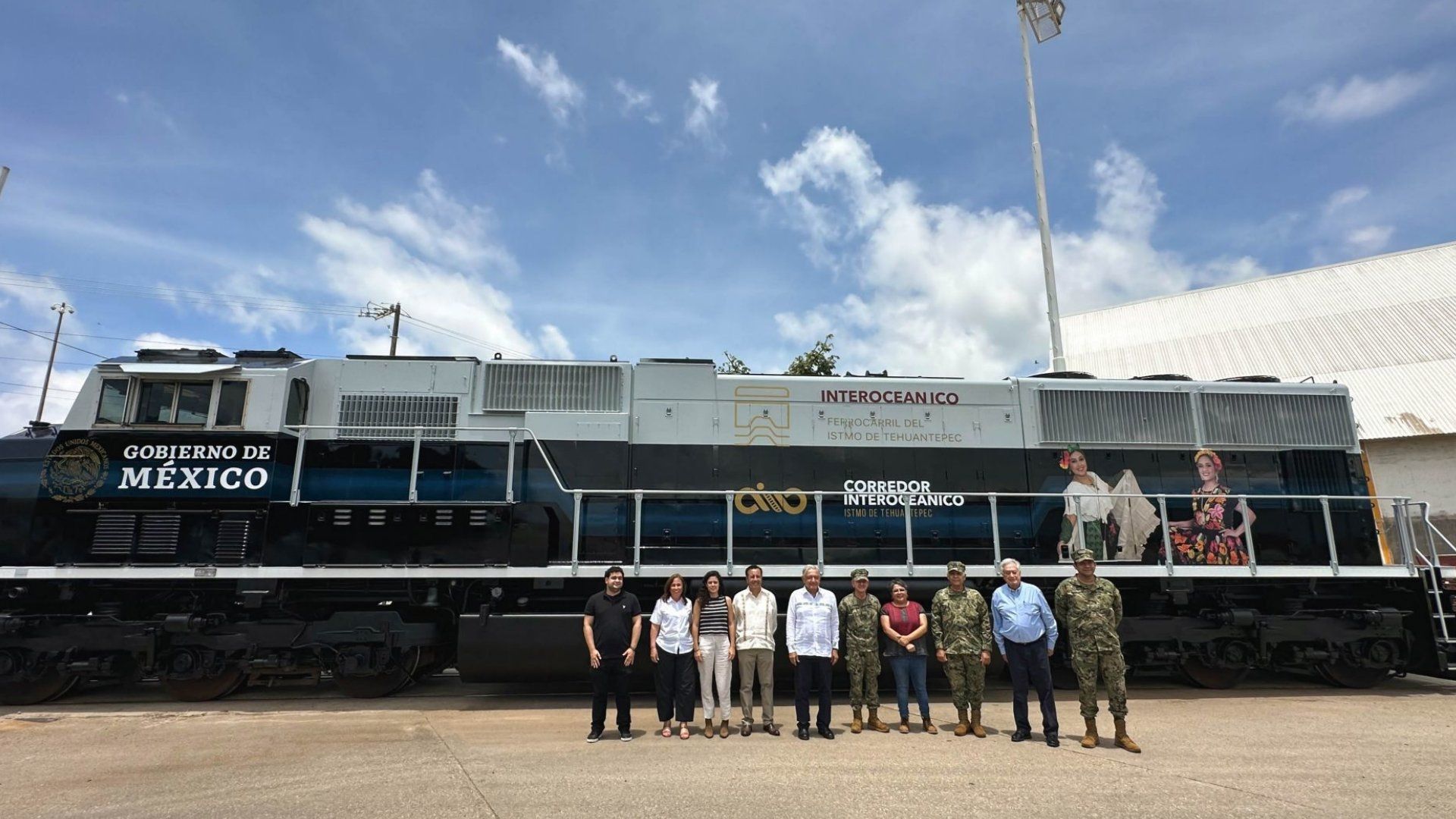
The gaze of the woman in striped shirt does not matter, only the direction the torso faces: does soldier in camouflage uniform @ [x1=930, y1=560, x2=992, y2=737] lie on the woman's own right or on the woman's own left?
on the woman's own left

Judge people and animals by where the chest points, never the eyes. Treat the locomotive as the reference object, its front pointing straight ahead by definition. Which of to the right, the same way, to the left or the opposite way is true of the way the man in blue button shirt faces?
to the left

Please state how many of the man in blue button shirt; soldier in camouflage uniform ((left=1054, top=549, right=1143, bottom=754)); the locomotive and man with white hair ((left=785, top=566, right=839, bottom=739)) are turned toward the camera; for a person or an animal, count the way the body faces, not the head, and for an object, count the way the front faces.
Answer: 3

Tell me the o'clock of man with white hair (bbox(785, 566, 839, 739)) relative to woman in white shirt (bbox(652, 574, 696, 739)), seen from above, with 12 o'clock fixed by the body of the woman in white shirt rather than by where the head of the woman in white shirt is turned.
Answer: The man with white hair is roughly at 9 o'clock from the woman in white shirt.

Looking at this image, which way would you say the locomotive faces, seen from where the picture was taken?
facing to the left of the viewer

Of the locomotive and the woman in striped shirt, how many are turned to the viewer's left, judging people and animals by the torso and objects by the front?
1
